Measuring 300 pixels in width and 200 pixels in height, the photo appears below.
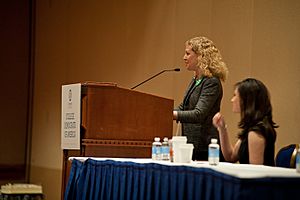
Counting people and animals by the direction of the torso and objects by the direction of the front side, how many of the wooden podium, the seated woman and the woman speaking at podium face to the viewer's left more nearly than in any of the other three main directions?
3

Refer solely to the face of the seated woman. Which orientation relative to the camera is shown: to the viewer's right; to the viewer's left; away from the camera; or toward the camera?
to the viewer's left

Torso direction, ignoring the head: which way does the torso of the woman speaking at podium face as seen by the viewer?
to the viewer's left

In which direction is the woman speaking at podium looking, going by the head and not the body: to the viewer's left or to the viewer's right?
to the viewer's left

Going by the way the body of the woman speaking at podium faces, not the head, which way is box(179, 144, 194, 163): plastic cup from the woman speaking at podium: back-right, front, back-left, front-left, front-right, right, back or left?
left

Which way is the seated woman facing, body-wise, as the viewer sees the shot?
to the viewer's left

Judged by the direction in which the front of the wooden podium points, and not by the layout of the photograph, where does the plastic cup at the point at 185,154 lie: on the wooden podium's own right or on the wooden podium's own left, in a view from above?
on the wooden podium's own left

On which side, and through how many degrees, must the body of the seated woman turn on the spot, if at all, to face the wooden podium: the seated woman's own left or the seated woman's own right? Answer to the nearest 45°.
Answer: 0° — they already face it

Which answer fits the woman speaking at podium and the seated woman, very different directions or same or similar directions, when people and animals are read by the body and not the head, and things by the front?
same or similar directions

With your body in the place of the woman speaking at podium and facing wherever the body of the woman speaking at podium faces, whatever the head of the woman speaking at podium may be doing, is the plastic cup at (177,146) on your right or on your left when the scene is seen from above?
on your left

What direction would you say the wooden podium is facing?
to the viewer's left

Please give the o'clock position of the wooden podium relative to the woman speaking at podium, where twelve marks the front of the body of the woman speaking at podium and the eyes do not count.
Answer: The wooden podium is roughly at 11 o'clock from the woman speaking at podium.
